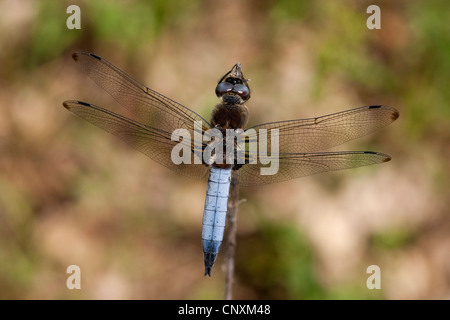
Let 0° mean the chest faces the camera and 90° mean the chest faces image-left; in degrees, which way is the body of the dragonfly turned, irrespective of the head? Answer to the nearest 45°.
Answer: approximately 180°
